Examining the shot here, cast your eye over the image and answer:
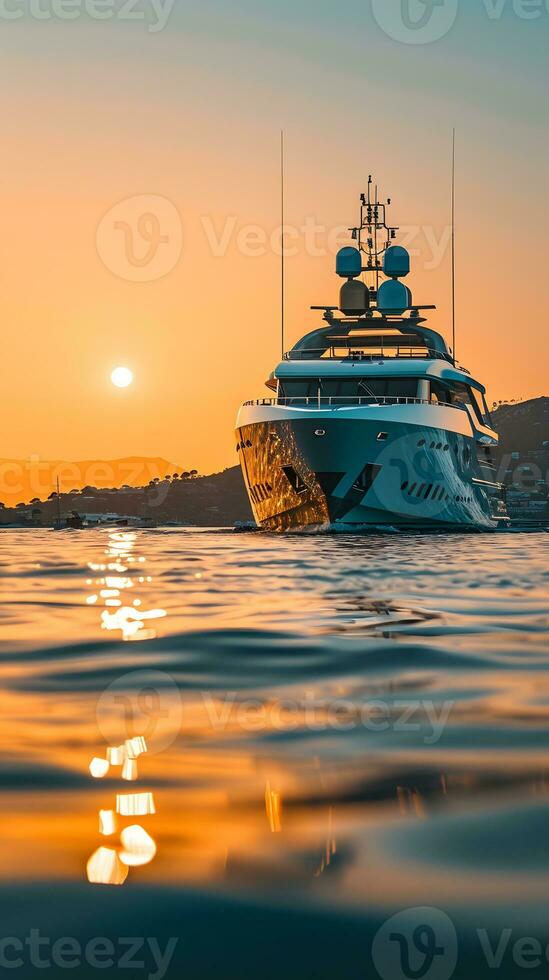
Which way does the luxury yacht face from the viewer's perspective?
toward the camera
